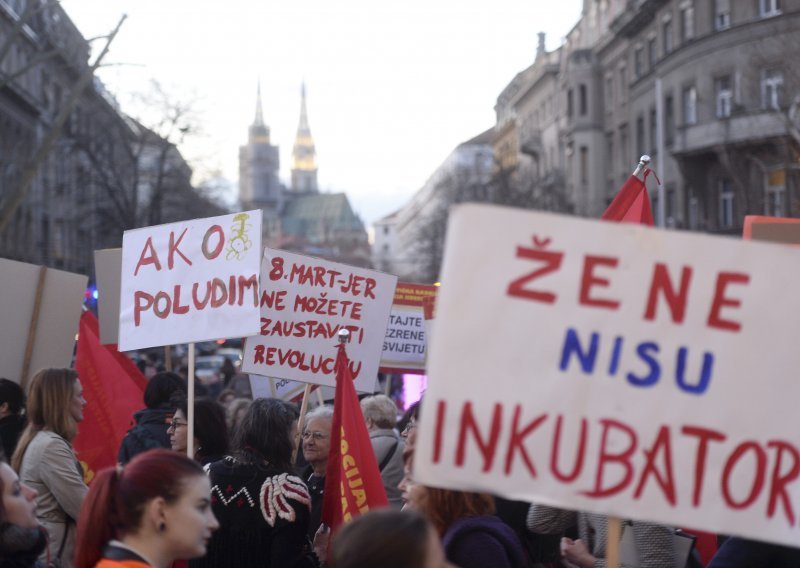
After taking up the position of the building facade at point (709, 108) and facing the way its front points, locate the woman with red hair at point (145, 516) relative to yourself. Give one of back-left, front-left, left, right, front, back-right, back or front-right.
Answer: front-left

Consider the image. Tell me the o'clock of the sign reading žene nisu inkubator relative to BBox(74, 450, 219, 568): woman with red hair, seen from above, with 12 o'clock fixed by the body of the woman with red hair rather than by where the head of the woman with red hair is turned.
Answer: The sign reading žene nisu inkubator is roughly at 1 o'clock from the woman with red hair.

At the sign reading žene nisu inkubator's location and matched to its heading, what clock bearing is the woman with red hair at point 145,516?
The woman with red hair is roughly at 3 o'clock from the sign reading žene nisu inkubator.

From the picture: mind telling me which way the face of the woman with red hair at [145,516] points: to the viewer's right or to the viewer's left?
to the viewer's right

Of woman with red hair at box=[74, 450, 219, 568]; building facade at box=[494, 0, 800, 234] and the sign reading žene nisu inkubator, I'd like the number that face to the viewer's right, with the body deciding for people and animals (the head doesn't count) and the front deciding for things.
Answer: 1

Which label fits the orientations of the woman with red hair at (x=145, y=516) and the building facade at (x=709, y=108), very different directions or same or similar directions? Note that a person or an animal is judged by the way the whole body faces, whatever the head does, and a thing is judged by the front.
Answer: very different directions

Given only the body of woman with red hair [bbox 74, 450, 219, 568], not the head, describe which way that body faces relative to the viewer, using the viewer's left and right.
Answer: facing to the right of the viewer

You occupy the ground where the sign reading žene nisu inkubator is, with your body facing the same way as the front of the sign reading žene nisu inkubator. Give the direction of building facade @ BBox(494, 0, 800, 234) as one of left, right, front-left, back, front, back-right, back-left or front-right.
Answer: back

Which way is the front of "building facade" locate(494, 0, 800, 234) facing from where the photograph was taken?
facing the viewer and to the left of the viewer

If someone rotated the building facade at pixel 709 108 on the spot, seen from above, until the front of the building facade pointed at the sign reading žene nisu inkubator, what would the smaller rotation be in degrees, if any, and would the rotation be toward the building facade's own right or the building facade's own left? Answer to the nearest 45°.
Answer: approximately 45° to the building facade's own left

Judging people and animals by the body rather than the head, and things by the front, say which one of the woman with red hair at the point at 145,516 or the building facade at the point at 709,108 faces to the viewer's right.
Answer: the woman with red hair

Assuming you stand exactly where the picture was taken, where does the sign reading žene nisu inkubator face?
facing the viewer

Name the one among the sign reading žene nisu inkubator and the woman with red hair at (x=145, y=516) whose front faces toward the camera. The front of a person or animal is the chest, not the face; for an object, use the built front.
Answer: the sign reading žene nisu inkubator

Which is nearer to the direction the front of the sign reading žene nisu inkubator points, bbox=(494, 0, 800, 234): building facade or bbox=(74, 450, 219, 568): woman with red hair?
the woman with red hair
